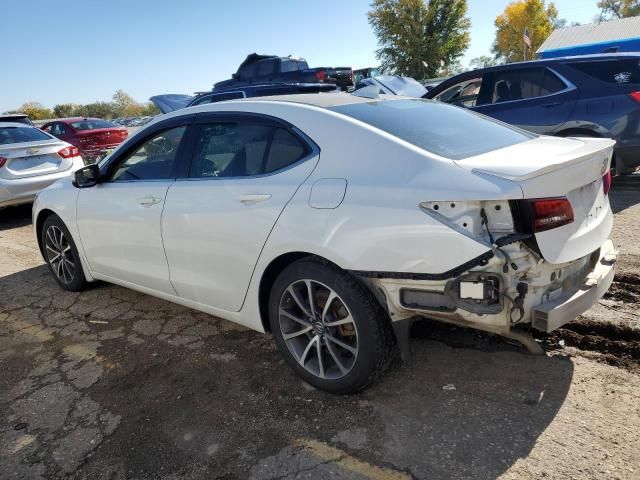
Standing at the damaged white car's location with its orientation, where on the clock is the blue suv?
The blue suv is roughly at 3 o'clock from the damaged white car.

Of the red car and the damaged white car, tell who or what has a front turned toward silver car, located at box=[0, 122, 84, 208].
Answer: the damaged white car

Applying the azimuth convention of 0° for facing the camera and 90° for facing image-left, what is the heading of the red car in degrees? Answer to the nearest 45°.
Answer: approximately 135°

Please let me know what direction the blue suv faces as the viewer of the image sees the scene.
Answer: facing away from the viewer and to the left of the viewer

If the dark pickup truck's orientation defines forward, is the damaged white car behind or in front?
behind

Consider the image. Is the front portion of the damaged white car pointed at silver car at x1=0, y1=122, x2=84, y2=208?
yes

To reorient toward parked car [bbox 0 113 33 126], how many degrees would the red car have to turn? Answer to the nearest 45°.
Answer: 0° — it already faces it

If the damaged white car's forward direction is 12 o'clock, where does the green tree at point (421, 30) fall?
The green tree is roughly at 2 o'clock from the damaged white car.

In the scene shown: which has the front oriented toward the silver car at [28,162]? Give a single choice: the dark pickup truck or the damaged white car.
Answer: the damaged white car

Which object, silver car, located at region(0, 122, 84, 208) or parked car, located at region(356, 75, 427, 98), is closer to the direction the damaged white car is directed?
the silver car

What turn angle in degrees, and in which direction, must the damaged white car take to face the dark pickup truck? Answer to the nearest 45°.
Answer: approximately 45° to its right

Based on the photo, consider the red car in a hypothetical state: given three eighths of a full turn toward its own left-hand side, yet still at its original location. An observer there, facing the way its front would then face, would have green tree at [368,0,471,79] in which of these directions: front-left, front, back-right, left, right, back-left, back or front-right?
back-left

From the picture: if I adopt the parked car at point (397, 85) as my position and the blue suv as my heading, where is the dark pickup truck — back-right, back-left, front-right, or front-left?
back-right

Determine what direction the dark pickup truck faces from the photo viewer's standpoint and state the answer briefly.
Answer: facing away from the viewer and to the left of the viewer

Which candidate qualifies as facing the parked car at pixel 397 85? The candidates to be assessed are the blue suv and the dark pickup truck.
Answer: the blue suv

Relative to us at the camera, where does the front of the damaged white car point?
facing away from the viewer and to the left of the viewer

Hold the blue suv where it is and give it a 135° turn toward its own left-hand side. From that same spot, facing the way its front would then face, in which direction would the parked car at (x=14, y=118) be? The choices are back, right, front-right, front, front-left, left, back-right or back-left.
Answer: right

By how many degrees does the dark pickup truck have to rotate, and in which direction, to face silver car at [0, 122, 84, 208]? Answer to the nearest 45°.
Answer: approximately 90° to its left
